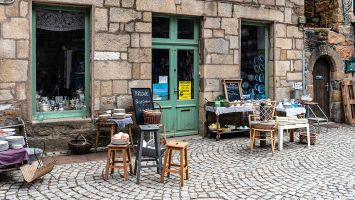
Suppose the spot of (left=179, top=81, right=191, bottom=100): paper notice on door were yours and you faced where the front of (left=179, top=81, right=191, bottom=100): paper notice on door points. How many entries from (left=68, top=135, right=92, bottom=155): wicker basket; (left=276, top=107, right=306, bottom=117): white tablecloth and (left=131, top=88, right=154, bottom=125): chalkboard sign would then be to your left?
1

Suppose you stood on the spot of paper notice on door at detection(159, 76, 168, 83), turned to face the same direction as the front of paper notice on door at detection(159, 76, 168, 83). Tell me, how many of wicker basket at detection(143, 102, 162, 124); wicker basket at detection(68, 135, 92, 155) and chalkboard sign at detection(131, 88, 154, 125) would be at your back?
0

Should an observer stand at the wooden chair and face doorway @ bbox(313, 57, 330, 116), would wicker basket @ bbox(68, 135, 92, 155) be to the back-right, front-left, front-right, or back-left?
back-left

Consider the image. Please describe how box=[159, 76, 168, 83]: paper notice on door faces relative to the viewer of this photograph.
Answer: facing the viewer

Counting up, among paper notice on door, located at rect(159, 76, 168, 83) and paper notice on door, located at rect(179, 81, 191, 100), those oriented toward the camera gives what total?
2

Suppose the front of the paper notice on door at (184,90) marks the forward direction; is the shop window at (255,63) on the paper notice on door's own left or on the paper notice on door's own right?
on the paper notice on door's own left

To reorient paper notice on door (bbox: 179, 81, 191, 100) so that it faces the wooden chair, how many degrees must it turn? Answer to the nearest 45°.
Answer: approximately 45° to its left

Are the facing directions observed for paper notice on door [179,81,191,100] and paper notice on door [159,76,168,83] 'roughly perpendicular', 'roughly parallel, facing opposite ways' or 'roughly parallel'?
roughly parallel

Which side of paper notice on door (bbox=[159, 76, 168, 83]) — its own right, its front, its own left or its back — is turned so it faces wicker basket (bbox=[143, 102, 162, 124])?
front

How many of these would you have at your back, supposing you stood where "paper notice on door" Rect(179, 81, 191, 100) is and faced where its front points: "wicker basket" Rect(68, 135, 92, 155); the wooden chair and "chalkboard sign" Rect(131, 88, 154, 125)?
0

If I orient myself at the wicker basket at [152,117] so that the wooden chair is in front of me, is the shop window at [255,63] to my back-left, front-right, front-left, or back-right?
front-left

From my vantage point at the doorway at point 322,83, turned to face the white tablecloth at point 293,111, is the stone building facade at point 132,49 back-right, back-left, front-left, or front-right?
front-right

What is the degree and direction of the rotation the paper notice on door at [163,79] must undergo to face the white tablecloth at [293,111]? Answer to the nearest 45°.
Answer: approximately 90° to its left

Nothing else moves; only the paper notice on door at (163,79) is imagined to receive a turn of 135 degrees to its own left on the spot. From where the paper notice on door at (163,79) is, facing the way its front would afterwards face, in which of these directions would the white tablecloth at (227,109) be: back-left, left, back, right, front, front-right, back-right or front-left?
front-right

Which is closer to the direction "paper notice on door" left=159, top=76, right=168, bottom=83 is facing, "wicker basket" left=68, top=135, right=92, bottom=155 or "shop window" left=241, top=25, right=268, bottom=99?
the wicker basket

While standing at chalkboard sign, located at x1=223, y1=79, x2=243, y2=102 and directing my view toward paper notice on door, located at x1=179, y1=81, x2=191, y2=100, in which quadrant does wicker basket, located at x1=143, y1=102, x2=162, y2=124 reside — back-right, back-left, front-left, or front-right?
front-left

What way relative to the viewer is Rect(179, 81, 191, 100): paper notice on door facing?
toward the camera
